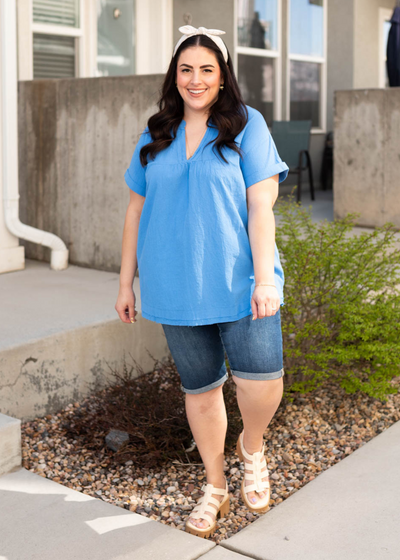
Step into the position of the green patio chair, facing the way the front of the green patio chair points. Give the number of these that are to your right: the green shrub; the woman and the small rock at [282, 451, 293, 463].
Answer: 0

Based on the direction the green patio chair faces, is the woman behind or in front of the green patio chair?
in front

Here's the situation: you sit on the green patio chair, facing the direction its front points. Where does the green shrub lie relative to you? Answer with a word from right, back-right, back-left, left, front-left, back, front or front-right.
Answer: front-left

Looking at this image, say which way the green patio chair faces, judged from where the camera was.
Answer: facing the viewer and to the left of the viewer

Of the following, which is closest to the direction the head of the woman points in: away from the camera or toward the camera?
toward the camera

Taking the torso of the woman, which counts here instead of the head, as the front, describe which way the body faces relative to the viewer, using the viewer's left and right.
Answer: facing the viewer

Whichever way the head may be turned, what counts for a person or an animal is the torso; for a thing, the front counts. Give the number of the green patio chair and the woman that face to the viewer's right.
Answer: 0

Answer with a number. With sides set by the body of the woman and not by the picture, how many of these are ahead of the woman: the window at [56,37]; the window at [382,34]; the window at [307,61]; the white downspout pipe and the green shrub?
0

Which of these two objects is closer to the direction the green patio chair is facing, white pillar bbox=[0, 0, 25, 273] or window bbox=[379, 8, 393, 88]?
the white pillar

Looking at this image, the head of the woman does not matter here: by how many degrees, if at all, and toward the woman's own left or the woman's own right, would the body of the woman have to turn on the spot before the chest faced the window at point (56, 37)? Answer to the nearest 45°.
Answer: approximately 180°

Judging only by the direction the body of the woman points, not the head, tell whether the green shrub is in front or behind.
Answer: behind

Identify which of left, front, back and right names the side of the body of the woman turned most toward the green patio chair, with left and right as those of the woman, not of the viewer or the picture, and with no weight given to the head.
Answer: back

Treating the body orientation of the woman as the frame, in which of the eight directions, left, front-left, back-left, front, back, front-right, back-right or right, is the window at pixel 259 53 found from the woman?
back

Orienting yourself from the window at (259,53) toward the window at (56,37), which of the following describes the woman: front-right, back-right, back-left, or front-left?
front-left

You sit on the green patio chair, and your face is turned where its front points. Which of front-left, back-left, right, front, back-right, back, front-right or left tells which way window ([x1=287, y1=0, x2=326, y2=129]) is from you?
back-right
